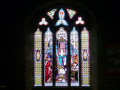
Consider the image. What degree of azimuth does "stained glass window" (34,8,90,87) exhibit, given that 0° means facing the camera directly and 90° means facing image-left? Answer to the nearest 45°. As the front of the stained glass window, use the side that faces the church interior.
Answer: approximately 0°
